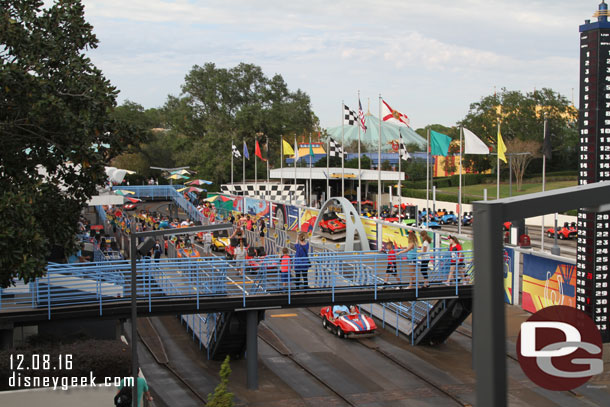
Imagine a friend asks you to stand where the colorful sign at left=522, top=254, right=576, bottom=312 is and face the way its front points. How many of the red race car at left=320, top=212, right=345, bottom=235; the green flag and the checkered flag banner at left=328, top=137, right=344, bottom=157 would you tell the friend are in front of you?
0

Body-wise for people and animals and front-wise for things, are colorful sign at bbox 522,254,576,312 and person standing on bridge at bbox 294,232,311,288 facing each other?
no

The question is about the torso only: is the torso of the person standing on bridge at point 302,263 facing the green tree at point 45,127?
no

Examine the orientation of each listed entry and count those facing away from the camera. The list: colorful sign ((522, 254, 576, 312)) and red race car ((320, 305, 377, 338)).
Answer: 0

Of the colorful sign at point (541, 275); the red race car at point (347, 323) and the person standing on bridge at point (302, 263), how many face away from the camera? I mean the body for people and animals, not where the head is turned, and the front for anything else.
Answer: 1

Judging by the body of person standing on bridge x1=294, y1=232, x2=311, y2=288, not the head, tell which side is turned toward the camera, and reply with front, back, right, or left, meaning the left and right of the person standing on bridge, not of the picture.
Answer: back

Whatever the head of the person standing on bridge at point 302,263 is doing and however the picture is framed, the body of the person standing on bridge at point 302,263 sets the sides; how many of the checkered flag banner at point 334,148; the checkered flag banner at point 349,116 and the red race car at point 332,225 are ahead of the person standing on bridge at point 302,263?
3

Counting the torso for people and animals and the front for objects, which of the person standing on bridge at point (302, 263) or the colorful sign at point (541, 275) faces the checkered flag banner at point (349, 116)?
the person standing on bridge

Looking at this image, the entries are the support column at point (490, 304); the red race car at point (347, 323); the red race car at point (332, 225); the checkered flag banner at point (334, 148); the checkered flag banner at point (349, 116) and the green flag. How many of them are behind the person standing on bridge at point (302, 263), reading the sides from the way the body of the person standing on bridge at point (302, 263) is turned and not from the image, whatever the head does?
1

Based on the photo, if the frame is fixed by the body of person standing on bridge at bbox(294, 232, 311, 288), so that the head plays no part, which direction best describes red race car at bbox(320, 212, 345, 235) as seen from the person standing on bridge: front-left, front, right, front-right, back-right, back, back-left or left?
front

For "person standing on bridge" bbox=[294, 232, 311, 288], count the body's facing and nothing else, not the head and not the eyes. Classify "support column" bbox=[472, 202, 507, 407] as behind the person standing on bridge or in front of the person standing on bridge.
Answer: behind

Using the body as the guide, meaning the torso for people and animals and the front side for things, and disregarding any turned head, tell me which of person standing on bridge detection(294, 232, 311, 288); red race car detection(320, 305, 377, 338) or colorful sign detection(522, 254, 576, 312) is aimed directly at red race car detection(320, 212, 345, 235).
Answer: the person standing on bridge

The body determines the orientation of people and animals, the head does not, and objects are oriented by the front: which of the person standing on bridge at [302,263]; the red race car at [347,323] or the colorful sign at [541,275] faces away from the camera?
the person standing on bridge

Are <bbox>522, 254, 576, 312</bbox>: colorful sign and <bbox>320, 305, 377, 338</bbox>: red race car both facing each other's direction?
no

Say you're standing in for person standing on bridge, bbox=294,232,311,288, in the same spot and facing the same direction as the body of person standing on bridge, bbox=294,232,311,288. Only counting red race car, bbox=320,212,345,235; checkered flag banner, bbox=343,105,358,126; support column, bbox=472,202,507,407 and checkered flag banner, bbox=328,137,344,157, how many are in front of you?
3

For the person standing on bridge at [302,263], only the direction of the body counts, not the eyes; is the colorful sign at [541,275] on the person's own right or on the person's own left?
on the person's own right
